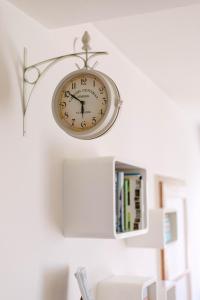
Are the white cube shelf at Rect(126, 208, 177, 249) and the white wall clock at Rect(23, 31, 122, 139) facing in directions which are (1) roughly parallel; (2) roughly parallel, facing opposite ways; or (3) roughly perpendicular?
roughly perpendicular

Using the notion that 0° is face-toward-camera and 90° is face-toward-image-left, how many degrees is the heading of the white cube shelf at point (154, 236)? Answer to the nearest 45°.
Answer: approximately 315°

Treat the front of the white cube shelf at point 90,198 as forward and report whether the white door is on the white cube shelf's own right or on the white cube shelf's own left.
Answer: on the white cube shelf's own left

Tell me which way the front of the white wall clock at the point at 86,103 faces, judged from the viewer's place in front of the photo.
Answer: facing the viewer and to the left of the viewer

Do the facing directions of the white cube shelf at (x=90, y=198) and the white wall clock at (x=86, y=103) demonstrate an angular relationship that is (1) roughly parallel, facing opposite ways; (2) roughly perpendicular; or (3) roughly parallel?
roughly perpendicular

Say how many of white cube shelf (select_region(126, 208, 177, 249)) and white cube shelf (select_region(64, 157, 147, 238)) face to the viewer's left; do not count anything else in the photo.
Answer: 0

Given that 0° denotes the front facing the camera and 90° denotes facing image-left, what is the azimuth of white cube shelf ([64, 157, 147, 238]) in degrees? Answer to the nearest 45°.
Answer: approximately 315°
